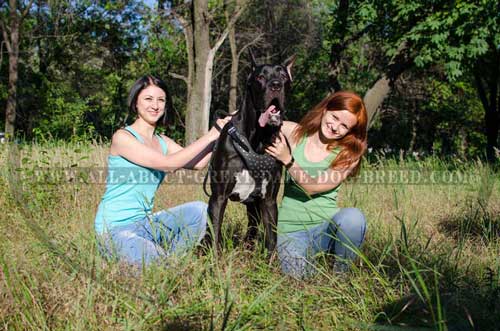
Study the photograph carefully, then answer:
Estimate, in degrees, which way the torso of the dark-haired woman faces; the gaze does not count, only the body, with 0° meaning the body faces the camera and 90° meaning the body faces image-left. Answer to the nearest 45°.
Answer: approximately 315°

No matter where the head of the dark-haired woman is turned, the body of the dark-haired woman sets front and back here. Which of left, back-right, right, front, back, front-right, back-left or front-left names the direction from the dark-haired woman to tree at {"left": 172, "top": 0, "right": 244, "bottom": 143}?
back-left

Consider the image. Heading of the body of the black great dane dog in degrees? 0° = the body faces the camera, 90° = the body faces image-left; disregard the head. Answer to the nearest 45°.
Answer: approximately 0°

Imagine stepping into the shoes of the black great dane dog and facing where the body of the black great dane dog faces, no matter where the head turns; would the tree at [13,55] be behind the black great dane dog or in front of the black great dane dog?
behind

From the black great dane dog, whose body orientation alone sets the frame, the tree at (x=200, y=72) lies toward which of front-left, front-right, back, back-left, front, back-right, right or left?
back
